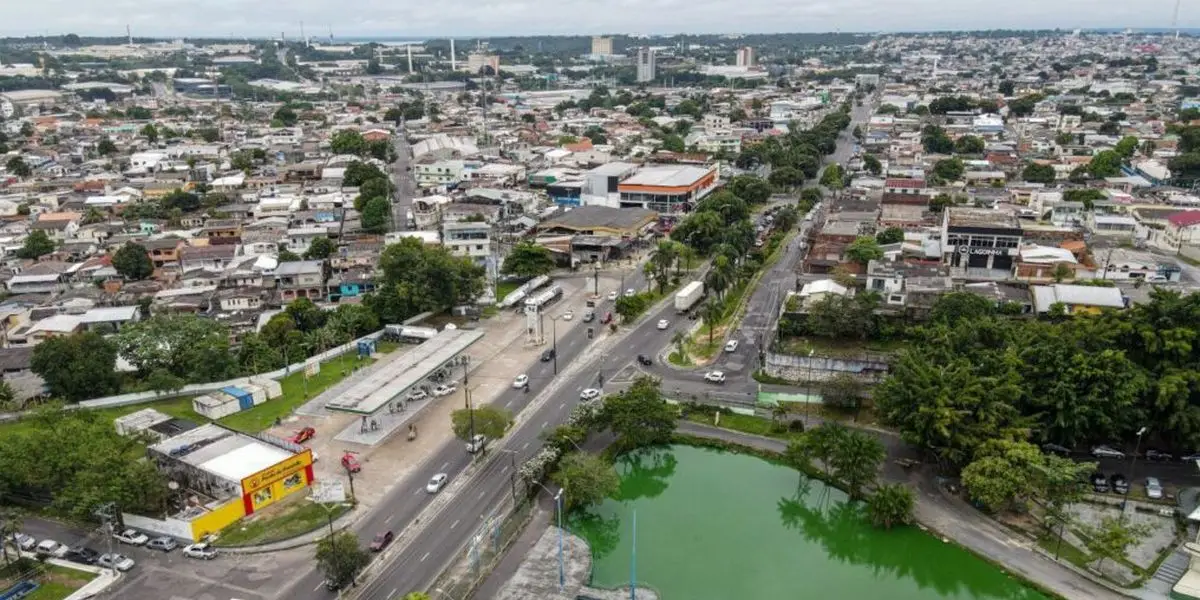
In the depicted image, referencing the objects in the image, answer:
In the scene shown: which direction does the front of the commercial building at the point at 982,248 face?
toward the camera

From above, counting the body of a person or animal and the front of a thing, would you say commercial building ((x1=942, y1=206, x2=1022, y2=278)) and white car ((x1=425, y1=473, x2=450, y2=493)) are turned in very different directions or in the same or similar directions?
same or similar directions

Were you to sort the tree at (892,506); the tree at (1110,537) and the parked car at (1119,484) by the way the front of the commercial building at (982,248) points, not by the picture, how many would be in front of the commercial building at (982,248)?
3

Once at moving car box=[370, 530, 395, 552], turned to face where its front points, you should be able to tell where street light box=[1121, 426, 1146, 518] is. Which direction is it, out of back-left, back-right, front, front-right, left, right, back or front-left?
back-left

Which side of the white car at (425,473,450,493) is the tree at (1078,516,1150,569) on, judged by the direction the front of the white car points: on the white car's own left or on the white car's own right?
on the white car's own left

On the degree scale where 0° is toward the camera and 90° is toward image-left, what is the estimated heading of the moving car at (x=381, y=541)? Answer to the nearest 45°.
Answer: approximately 45°

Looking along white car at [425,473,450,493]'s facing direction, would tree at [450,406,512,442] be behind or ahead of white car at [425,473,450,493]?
behind

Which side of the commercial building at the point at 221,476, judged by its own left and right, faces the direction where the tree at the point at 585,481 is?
front

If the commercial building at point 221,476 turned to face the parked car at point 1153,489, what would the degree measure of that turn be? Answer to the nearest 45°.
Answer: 0° — it already faces it

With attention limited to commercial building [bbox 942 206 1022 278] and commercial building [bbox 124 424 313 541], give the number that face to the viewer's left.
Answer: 0

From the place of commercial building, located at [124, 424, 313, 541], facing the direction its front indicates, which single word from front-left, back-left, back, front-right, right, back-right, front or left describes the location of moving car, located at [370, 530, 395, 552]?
front

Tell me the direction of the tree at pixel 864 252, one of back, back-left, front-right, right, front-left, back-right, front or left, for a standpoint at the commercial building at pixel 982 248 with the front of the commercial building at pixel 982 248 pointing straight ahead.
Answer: front-right

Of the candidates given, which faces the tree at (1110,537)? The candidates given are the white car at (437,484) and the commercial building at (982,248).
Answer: the commercial building

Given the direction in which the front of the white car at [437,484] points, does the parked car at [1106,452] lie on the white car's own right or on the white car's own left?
on the white car's own left

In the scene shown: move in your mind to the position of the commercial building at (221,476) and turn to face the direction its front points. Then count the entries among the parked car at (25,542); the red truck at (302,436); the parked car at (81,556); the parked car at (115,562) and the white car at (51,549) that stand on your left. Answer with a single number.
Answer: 1

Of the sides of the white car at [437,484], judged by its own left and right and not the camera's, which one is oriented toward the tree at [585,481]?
left

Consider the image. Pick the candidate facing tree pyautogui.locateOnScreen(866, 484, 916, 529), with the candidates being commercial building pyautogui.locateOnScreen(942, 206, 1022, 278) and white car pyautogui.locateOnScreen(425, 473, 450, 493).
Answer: the commercial building
